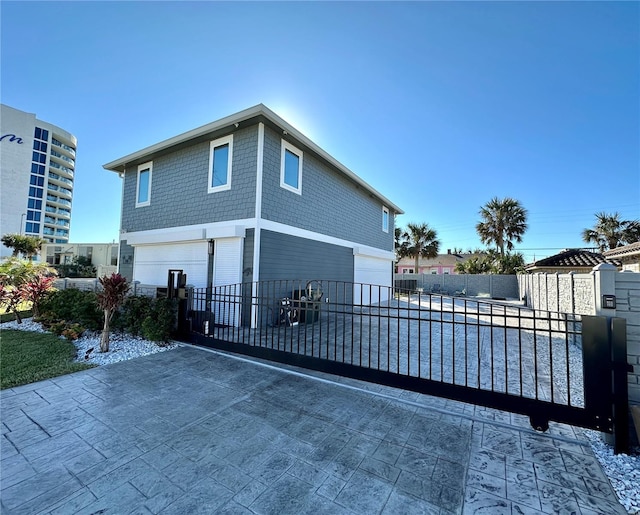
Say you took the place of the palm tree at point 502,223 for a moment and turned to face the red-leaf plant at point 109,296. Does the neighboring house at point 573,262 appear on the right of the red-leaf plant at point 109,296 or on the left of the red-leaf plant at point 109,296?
left

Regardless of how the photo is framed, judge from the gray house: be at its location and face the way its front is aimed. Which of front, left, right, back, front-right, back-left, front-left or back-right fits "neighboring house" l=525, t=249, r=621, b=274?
back-left

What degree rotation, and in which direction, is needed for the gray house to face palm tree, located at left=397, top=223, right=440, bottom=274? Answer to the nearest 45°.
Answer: approximately 180°

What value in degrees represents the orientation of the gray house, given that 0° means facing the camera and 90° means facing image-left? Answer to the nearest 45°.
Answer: approximately 45°

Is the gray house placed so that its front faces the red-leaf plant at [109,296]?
yes

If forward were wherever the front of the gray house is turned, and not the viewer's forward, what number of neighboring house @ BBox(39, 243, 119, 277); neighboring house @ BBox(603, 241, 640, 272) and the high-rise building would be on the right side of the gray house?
2

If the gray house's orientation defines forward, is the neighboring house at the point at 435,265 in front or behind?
behind
